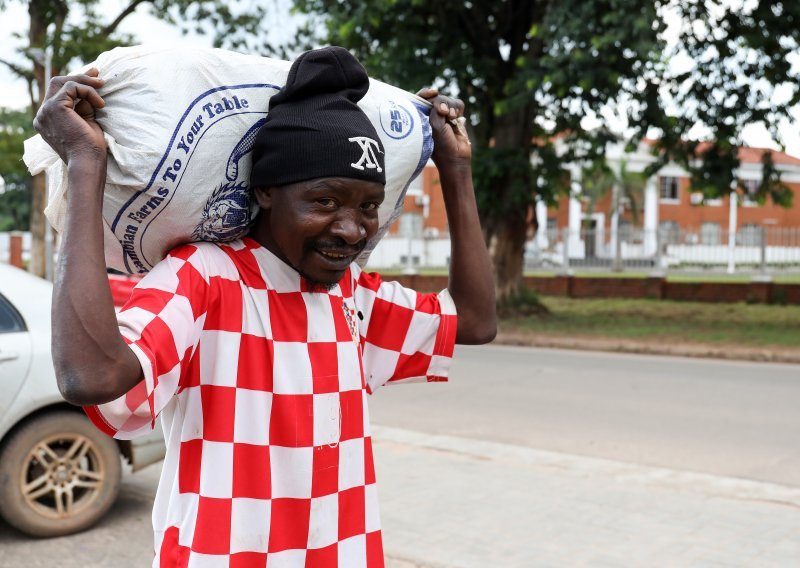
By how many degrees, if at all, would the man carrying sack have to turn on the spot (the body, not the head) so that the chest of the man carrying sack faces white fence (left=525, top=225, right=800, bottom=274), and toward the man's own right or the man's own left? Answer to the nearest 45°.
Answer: approximately 90° to the man's own left

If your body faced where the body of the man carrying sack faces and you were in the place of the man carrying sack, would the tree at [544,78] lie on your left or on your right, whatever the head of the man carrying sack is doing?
on your left

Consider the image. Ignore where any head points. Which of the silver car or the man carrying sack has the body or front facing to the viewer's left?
the silver car
